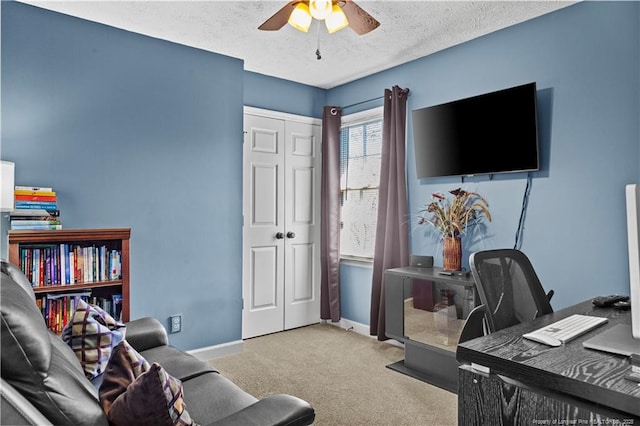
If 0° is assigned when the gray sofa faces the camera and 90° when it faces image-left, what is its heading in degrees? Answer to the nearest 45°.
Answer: approximately 270°

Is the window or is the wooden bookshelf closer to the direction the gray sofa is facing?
the window

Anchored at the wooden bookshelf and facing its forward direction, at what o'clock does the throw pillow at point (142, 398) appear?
The throw pillow is roughly at 12 o'clock from the wooden bookshelf.

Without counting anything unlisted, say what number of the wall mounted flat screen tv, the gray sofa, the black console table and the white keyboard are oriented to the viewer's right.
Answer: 1

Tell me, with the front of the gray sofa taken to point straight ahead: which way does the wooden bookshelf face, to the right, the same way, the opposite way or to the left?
to the right

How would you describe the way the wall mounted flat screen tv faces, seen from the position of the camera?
facing the viewer and to the left of the viewer

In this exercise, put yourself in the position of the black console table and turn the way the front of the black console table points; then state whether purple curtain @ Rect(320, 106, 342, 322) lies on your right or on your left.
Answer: on your right

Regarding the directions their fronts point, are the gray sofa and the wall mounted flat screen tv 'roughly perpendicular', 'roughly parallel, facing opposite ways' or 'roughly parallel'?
roughly parallel, facing opposite ways

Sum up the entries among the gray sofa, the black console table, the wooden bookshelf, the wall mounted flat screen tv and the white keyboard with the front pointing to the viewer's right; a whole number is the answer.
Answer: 1

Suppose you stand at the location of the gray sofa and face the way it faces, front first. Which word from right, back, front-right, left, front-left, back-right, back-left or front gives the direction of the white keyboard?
front

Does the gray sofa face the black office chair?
yes

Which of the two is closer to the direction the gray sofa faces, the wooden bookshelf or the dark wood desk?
the dark wood desk

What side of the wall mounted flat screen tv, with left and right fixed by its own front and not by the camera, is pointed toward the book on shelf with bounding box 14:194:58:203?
front

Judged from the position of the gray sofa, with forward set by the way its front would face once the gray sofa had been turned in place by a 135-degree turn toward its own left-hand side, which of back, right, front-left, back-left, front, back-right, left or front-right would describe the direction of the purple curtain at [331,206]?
right

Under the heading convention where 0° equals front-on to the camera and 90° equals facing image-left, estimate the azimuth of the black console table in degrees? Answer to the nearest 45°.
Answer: approximately 45°
